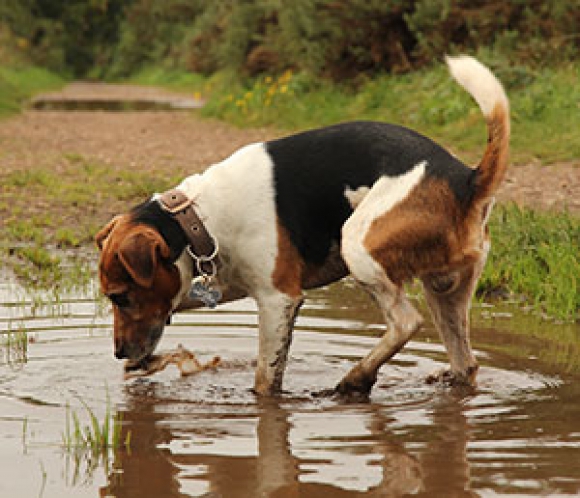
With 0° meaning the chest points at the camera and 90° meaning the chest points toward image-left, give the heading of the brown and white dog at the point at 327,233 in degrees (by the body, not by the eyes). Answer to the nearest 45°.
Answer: approximately 90°

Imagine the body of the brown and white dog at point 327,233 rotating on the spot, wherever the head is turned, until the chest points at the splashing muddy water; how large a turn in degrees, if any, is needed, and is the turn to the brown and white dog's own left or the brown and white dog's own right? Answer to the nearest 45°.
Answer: approximately 45° to the brown and white dog's own right
